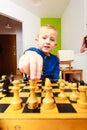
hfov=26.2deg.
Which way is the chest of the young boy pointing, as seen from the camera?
toward the camera
